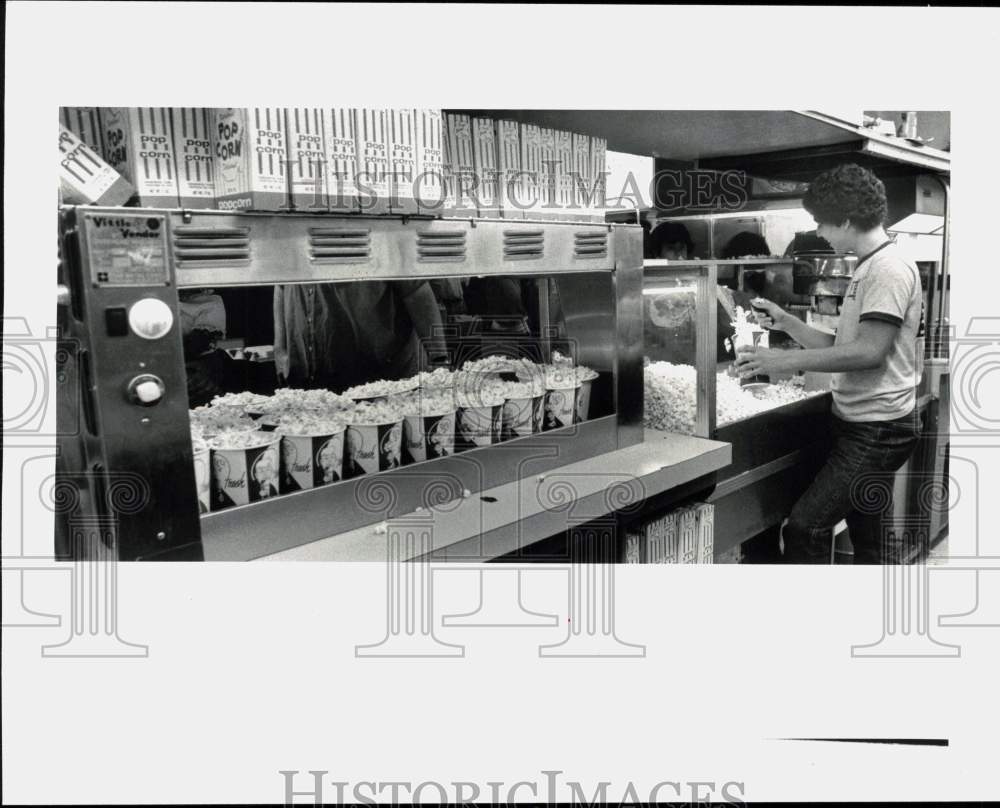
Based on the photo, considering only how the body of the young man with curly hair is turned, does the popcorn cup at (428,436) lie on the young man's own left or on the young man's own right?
on the young man's own left

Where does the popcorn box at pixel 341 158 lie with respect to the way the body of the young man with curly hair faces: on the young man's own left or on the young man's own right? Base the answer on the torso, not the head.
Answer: on the young man's own left

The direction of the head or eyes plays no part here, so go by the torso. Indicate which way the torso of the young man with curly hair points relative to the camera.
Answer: to the viewer's left

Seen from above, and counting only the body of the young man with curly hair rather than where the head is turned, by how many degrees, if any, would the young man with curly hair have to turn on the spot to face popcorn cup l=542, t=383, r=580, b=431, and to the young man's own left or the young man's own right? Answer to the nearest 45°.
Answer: approximately 45° to the young man's own left

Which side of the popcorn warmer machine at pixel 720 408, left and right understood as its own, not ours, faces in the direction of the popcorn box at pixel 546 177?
right

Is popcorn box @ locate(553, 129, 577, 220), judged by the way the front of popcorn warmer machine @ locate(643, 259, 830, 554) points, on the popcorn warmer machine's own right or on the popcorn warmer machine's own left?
on the popcorn warmer machine's own right

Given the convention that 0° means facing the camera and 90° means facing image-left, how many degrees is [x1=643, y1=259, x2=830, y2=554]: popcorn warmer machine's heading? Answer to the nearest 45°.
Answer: approximately 315°

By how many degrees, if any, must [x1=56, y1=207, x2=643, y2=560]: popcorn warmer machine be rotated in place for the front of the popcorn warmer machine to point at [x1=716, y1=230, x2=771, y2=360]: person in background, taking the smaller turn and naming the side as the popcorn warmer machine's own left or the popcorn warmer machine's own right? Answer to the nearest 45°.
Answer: approximately 90° to the popcorn warmer machine's own left

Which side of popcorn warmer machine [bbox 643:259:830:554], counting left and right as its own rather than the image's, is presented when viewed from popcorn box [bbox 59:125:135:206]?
right
